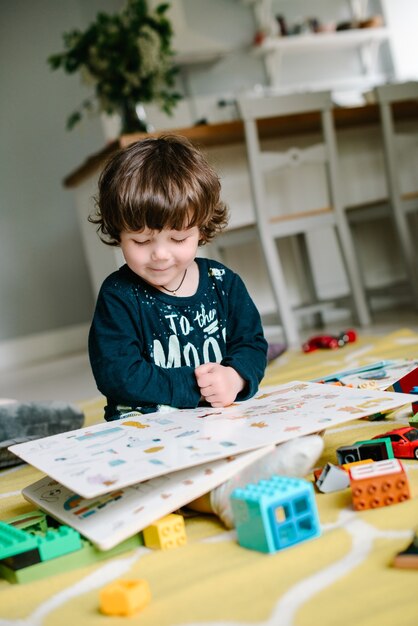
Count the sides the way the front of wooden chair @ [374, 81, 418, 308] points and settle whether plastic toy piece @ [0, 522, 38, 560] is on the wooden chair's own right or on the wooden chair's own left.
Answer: on the wooden chair's own left

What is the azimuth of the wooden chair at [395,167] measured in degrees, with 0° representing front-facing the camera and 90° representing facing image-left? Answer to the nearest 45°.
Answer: approximately 135°

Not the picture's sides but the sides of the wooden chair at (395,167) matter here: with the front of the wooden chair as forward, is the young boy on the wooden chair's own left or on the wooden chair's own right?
on the wooden chair's own left

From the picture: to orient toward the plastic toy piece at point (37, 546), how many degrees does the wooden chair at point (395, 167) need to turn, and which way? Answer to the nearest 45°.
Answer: approximately 135° to its left

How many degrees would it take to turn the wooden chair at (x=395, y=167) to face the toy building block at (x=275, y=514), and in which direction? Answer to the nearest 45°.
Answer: approximately 135° to its left

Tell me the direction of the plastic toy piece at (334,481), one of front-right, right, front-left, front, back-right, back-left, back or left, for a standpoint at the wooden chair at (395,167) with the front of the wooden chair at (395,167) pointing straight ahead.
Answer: back-left

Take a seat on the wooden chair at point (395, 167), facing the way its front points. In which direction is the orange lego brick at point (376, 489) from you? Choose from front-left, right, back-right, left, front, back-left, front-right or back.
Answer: back-left

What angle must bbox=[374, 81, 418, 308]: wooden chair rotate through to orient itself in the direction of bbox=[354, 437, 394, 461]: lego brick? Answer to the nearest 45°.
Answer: approximately 135° to its left

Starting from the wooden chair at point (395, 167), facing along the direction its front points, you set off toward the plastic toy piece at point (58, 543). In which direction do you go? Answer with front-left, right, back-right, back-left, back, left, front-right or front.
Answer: back-left

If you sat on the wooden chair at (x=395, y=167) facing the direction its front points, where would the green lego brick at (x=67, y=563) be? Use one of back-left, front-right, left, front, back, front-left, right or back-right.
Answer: back-left

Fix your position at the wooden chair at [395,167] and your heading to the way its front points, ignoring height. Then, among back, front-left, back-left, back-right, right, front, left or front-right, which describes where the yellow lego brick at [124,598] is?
back-left

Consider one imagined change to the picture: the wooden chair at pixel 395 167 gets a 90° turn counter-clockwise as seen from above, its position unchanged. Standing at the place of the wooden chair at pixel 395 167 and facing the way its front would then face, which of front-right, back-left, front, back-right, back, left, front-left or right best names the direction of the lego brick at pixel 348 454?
front-left
